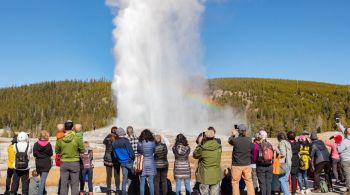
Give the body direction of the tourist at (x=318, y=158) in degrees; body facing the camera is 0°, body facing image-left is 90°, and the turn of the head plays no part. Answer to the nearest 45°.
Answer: approximately 135°

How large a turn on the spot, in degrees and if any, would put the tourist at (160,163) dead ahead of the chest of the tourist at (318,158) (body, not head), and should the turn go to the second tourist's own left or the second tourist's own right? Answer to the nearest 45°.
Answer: approximately 90° to the second tourist's own left

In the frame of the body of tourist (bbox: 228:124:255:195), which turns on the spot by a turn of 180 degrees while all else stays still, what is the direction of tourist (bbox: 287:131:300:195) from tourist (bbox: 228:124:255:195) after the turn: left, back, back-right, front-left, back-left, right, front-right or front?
back-left

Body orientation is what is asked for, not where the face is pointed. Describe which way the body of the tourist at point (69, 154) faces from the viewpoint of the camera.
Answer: away from the camera

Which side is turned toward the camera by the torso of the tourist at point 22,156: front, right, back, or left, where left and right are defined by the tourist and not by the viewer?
back

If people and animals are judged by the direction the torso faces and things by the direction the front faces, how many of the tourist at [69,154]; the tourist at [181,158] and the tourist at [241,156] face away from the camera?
3

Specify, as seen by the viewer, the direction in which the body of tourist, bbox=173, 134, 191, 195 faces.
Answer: away from the camera

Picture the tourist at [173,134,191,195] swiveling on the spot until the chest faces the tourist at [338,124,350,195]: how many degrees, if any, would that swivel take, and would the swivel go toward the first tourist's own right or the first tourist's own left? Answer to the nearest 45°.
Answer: approximately 90° to the first tourist's own right

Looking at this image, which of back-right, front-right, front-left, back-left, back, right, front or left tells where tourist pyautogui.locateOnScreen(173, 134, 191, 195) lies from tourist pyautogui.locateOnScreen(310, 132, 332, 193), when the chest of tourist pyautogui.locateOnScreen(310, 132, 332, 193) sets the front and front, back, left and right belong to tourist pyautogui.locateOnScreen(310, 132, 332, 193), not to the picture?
left

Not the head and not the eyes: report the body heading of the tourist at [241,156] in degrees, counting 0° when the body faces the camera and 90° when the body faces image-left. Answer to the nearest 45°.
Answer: approximately 180°

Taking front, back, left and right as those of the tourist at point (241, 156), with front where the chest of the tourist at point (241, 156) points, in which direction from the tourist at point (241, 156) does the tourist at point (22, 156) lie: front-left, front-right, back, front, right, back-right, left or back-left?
left

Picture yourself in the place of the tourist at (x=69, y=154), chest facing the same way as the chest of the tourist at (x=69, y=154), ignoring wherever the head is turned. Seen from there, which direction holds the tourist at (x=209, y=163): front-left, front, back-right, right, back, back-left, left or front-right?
right
